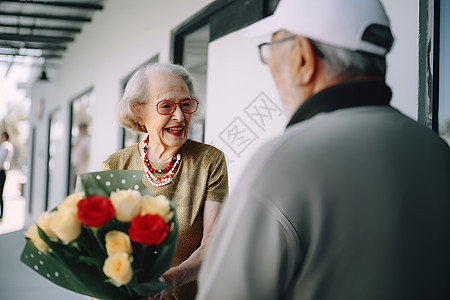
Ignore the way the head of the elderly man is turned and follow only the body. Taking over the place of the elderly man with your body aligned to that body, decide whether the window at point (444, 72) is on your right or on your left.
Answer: on your right

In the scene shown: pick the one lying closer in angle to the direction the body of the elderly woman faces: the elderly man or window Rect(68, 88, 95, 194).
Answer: the elderly man

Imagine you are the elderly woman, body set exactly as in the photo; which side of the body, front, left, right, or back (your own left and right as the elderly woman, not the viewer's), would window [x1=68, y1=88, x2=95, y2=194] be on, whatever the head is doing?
back

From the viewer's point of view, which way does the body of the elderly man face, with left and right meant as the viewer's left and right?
facing away from the viewer and to the left of the viewer

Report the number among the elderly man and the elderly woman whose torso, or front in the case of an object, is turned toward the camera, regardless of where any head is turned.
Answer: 1

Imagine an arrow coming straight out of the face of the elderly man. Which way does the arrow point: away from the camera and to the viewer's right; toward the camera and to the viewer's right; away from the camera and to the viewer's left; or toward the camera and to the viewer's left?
away from the camera and to the viewer's left

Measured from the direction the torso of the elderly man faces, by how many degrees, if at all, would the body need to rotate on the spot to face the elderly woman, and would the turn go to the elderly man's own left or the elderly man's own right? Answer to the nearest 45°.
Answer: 0° — they already face them

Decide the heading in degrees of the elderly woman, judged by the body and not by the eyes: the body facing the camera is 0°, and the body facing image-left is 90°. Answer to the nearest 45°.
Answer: approximately 0°

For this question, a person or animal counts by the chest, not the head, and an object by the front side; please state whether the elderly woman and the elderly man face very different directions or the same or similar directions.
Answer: very different directions
